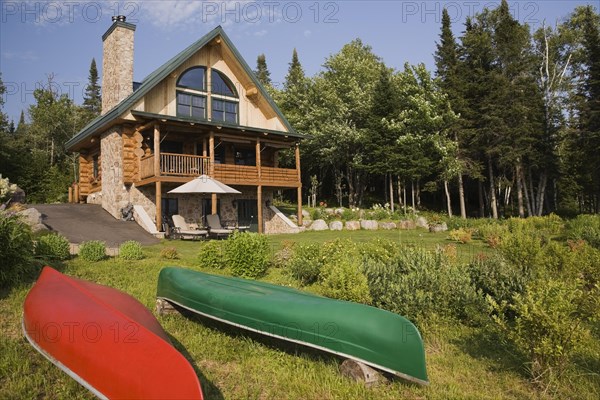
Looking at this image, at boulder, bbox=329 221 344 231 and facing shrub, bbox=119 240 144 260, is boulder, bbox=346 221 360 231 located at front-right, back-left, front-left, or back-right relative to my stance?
back-left

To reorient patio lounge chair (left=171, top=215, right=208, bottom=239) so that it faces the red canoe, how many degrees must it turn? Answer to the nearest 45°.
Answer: approximately 45° to its right

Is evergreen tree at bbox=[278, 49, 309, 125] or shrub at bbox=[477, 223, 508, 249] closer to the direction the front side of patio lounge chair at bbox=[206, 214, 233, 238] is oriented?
the shrub

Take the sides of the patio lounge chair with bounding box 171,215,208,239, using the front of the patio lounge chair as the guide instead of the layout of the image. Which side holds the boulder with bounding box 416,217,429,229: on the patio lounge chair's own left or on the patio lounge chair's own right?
on the patio lounge chair's own left

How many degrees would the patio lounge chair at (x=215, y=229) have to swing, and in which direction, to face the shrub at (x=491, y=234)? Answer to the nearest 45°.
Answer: approximately 45° to its left

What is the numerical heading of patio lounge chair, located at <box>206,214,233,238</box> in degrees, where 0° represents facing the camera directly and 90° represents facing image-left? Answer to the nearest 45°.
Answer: approximately 315°

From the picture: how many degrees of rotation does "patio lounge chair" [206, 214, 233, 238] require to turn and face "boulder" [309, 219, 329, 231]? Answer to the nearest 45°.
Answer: approximately 90° to its left

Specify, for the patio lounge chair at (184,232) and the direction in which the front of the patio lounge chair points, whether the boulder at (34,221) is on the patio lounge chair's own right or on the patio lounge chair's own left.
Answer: on the patio lounge chair's own right

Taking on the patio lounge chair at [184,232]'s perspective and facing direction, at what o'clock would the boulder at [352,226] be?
The boulder is roughly at 10 o'clock from the patio lounge chair.

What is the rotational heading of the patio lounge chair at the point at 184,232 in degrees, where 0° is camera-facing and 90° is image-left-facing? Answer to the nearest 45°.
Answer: approximately 315°
